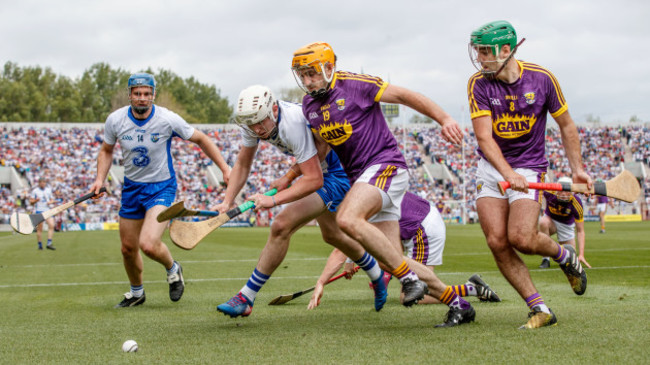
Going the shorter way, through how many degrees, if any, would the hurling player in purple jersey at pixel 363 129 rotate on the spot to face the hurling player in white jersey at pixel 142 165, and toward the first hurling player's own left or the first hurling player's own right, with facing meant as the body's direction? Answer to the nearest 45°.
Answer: approximately 90° to the first hurling player's own right

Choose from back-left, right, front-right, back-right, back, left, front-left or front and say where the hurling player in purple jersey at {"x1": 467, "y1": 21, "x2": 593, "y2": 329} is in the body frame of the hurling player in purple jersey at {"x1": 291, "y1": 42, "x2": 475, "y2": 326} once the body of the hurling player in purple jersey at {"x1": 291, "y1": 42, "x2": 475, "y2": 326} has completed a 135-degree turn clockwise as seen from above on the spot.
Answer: right

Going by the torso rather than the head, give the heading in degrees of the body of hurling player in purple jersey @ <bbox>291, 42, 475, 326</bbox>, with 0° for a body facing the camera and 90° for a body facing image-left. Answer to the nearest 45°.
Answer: approximately 45°

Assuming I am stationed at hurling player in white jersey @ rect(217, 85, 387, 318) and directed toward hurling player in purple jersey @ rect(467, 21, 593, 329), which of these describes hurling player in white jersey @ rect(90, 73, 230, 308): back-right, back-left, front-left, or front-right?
back-left
